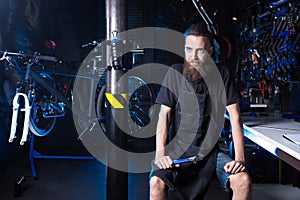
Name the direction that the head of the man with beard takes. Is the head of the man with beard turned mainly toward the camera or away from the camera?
toward the camera

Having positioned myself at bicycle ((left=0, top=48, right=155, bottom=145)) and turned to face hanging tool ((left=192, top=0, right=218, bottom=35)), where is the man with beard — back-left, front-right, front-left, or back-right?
front-right

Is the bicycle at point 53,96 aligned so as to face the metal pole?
no

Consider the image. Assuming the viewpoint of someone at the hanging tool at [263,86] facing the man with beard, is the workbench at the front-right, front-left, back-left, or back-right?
front-left

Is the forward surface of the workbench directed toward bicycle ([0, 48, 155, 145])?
no

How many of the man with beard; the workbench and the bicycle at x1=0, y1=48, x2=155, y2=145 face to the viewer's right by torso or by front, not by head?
0

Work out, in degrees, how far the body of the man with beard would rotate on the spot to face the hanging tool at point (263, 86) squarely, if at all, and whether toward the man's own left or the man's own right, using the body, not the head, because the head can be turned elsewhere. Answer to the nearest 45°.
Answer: approximately 135° to the man's own left

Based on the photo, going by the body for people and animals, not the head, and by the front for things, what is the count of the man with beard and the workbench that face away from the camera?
0

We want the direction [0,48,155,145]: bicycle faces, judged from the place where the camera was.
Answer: facing the viewer and to the left of the viewer

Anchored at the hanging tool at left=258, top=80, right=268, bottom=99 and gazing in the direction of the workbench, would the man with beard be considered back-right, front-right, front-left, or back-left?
front-right

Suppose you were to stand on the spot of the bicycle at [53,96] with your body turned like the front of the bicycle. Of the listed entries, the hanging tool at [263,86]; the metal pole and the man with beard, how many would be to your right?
0

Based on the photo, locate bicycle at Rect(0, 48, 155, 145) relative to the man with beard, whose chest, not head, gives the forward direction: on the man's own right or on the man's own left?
on the man's own right

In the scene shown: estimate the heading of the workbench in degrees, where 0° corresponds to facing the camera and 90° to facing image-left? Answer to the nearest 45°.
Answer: approximately 45°

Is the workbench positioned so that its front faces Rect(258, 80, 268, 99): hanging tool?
no
